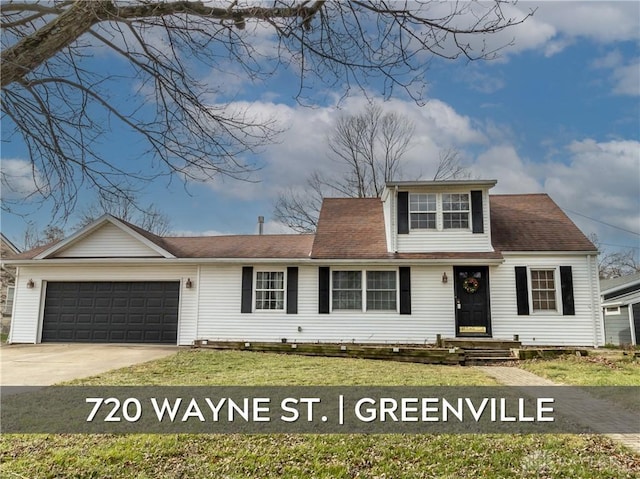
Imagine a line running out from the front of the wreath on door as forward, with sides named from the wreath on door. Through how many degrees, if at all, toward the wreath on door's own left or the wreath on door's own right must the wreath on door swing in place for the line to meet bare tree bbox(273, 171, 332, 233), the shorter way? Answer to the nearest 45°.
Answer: approximately 135° to the wreath on door's own right

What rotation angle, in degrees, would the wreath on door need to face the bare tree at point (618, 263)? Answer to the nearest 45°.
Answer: approximately 180°

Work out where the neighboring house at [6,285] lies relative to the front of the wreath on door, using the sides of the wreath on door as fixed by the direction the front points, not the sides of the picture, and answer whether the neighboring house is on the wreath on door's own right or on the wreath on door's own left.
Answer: on the wreath on door's own right

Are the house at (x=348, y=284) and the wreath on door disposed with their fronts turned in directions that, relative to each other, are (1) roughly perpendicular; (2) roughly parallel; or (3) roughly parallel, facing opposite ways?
roughly parallel

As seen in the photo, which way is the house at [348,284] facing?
toward the camera

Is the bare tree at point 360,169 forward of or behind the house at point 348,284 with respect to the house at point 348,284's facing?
behind

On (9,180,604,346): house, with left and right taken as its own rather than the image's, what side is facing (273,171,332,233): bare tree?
back

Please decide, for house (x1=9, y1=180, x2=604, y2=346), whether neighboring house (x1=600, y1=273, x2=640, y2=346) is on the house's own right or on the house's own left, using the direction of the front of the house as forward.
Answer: on the house's own left

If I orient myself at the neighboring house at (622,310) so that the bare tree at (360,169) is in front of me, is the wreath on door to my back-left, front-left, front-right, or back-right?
front-left

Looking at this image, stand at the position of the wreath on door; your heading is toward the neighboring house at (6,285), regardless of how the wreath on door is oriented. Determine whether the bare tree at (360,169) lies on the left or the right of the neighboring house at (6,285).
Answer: right

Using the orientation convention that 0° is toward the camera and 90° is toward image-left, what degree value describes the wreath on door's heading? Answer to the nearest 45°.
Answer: approximately 0°

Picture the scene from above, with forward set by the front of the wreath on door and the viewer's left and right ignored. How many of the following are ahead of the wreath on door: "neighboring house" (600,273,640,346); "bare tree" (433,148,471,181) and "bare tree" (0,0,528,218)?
1

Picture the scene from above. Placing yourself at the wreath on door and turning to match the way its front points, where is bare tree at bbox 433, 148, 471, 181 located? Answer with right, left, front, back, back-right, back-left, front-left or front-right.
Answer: back
